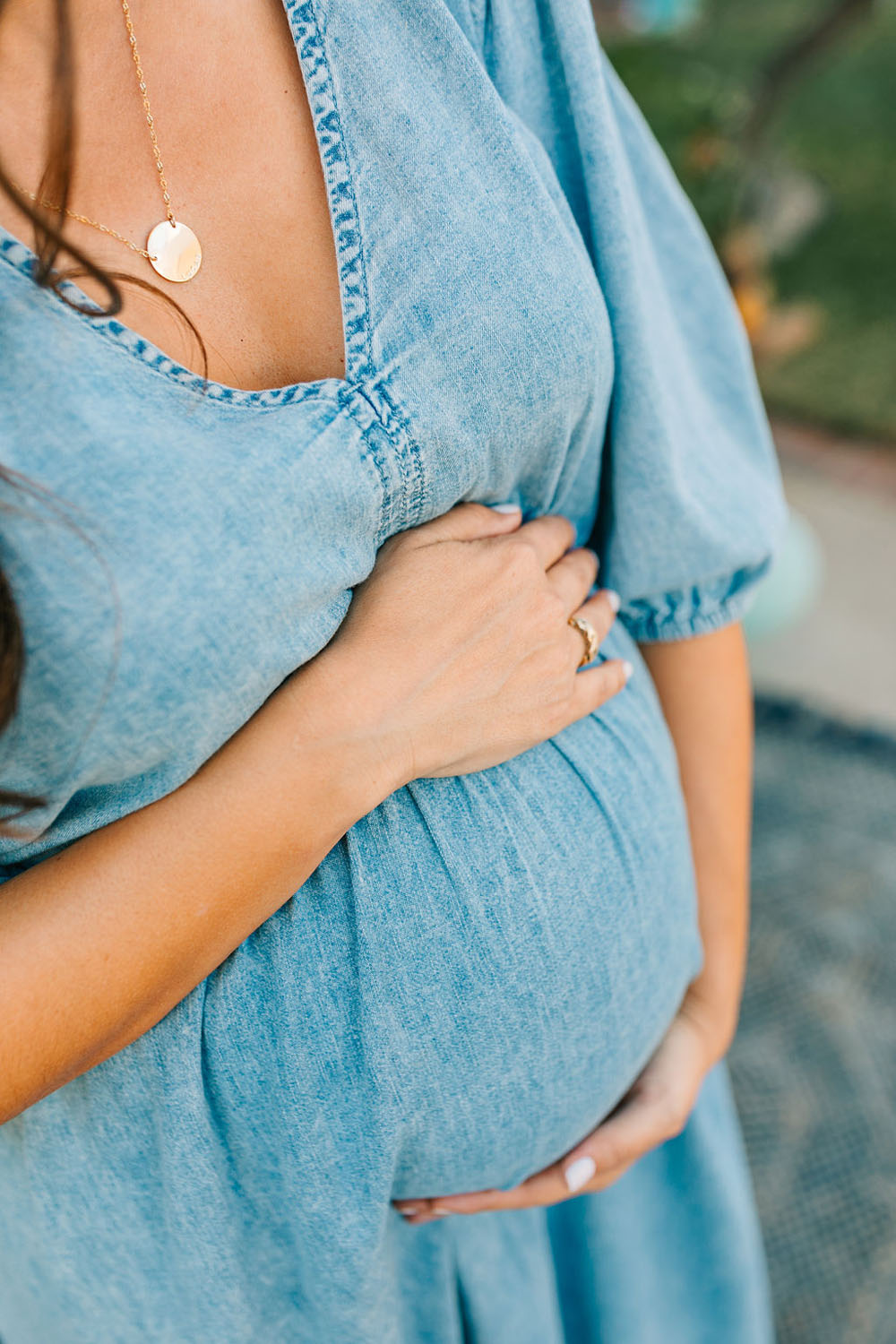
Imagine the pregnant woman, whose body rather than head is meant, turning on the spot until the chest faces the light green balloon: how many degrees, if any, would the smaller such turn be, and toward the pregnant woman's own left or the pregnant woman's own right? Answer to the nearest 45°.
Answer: approximately 90° to the pregnant woman's own left

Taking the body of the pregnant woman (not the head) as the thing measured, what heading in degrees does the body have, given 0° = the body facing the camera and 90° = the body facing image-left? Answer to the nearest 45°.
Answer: approximately 315°
